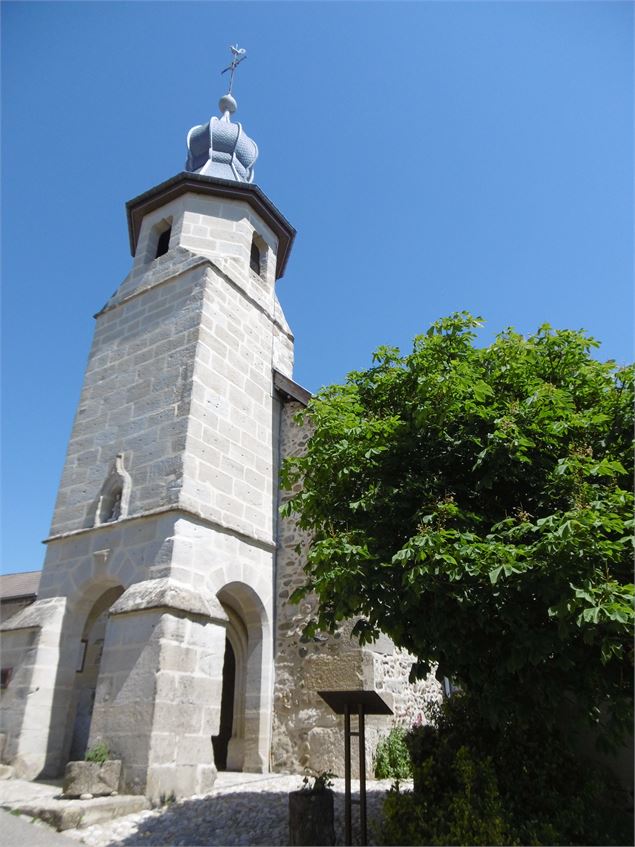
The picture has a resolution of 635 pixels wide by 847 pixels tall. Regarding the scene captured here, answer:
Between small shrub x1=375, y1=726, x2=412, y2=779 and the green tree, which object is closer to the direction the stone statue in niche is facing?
the green tree

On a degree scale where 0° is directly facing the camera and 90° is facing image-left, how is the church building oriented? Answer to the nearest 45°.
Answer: approximately 45°

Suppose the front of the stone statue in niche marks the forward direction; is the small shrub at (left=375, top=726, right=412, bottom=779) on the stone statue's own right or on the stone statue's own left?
on the stone statue's own left

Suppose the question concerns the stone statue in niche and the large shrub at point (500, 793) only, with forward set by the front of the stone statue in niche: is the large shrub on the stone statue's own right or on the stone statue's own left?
on the stone statue's own left

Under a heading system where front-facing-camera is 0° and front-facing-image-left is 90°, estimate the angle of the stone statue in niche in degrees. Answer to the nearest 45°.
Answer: approximately 45°

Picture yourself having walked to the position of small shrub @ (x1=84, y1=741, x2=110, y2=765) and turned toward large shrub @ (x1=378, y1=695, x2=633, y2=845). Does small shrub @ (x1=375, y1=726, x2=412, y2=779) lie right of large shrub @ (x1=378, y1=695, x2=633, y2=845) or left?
left

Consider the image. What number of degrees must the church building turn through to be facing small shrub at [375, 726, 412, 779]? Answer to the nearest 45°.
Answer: approximately 135° to its left

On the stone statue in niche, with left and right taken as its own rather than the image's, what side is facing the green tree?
left
